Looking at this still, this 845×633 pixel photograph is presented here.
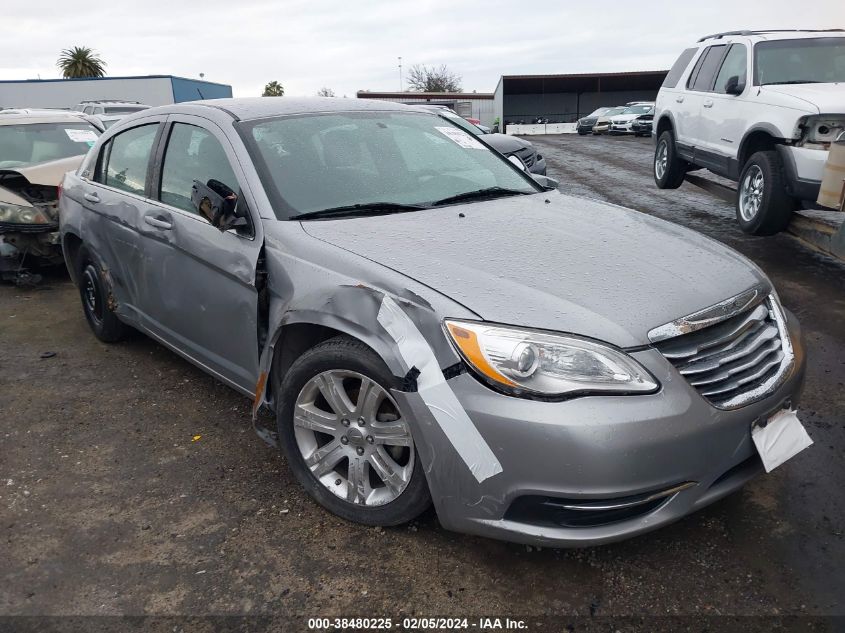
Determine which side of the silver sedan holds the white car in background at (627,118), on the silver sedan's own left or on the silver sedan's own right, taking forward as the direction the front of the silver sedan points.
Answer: on the silver sedan's own left

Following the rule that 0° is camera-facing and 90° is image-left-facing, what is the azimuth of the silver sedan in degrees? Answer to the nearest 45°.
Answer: approximately 315°

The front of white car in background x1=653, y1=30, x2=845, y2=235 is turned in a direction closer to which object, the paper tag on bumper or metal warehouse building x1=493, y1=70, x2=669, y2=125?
the paper tag on bumper

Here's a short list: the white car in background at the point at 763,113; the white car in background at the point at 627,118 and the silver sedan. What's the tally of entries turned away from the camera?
0

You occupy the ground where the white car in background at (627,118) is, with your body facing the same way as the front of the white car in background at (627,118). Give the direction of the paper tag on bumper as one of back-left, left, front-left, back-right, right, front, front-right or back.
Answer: front-left

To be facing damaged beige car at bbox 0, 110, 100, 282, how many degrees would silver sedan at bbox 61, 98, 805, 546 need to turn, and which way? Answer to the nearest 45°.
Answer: approximately 180°

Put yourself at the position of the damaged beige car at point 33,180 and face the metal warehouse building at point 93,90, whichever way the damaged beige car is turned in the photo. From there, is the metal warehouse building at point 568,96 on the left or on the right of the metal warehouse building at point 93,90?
right

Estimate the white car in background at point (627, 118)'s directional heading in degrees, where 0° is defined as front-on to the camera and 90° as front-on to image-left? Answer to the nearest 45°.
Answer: approximately 45°

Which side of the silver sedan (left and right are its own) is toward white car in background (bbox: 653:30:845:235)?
left

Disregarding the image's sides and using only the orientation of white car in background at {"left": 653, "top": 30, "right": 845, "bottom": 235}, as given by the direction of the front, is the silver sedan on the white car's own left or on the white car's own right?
on the white car's own right

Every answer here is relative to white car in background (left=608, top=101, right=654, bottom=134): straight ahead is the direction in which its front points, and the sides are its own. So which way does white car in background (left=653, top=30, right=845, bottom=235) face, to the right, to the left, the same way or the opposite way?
to the left

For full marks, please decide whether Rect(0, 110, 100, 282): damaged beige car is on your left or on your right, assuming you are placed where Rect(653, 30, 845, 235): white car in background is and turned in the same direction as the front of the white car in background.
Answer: on your right

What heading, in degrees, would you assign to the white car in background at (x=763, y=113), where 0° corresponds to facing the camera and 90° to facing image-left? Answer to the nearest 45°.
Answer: approximately 315°

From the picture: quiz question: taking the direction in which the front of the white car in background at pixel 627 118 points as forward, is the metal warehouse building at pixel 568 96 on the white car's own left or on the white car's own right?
on the white car's own right

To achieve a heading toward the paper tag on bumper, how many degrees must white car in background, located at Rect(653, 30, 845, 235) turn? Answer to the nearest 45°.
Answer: approximately 45° to its right

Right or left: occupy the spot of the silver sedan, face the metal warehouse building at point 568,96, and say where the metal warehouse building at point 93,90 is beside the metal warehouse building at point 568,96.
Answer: left

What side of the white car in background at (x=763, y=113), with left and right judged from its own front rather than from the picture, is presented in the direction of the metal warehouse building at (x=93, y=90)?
back
